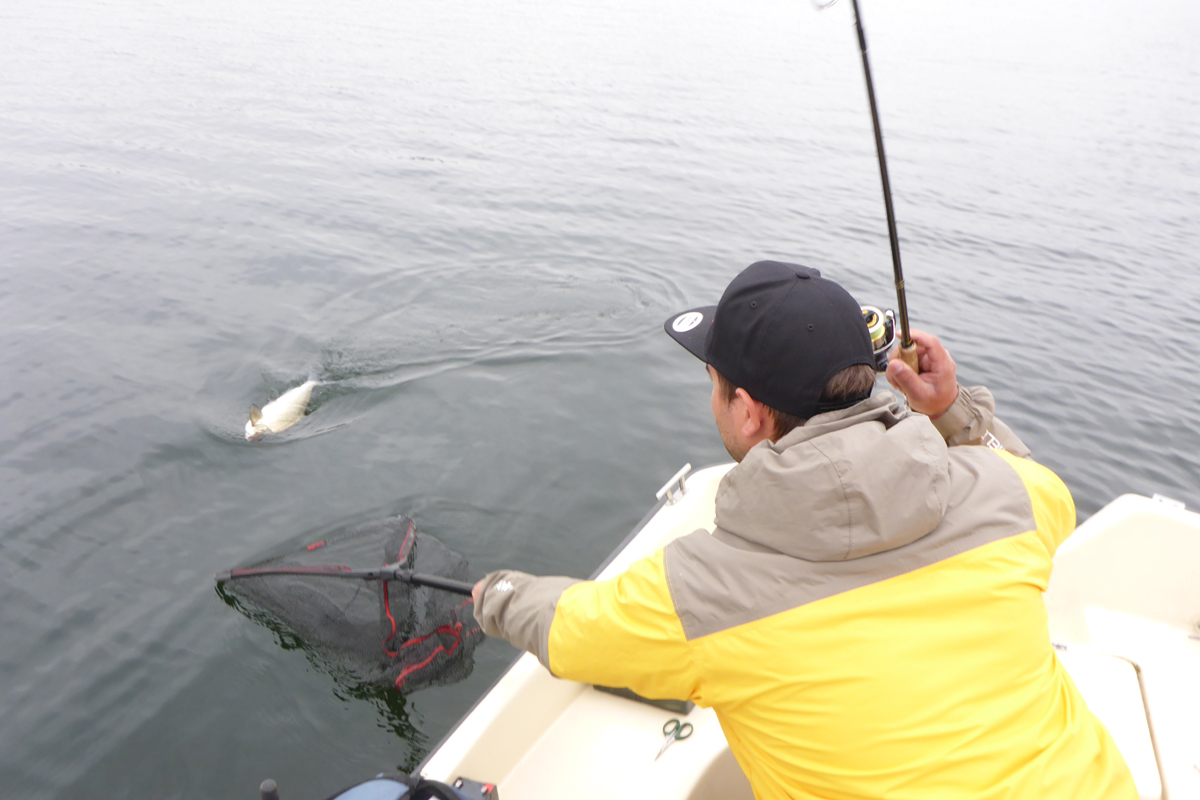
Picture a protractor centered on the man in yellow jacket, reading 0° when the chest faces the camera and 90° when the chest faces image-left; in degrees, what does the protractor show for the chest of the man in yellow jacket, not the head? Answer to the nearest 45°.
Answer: approximately 135°

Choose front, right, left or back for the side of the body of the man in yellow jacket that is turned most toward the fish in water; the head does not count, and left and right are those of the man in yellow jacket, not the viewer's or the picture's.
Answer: front

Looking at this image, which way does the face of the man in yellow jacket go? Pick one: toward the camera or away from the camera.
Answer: away from the camera
